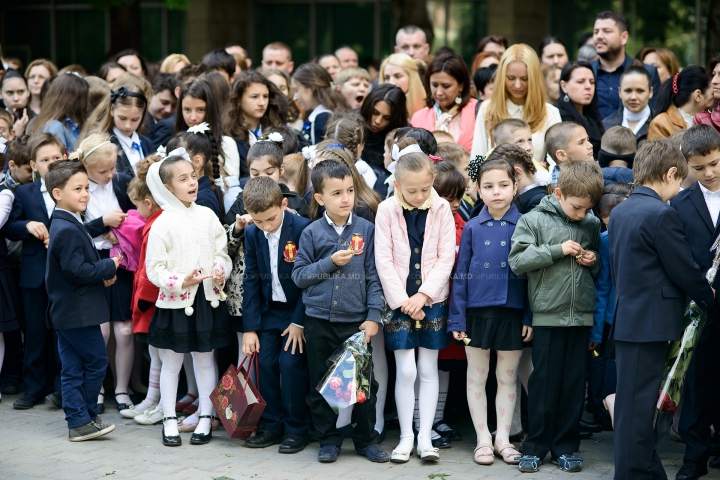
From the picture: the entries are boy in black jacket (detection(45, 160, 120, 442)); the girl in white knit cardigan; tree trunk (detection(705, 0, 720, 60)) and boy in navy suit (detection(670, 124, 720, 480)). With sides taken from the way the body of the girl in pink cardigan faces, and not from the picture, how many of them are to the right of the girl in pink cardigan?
2

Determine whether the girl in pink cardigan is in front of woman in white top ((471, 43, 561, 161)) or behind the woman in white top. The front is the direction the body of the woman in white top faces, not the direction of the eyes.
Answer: in front

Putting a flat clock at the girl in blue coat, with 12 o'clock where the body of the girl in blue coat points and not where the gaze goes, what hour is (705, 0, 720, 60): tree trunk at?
The tree trunk is roughly at 7 o'clock from the girl in blue coat.

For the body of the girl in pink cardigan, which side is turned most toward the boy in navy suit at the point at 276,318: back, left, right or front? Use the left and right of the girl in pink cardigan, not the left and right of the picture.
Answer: right

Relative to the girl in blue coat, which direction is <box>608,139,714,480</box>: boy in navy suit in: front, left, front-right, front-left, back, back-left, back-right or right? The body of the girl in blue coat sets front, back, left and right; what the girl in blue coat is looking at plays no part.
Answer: front-left

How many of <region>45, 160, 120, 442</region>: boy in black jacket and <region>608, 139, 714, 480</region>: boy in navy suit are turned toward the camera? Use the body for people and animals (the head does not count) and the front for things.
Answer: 0

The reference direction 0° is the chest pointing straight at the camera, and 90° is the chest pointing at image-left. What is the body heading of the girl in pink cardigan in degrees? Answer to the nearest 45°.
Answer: approximately 0°

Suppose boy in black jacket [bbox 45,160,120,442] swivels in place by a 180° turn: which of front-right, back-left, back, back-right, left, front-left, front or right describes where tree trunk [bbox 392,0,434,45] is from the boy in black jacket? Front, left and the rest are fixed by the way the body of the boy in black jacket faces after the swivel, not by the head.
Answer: back-right

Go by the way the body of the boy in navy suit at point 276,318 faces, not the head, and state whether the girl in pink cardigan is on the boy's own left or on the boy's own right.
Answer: on the boy's own left

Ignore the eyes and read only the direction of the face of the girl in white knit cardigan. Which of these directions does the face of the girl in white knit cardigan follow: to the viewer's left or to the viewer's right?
to the viewer's right

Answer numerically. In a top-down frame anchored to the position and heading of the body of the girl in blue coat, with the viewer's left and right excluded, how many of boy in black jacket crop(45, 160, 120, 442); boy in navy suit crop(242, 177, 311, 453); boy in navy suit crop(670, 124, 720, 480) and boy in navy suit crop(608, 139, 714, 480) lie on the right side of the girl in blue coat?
2

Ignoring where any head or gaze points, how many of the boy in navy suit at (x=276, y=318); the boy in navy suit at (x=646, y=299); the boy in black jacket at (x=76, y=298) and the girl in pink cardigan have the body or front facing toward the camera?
2

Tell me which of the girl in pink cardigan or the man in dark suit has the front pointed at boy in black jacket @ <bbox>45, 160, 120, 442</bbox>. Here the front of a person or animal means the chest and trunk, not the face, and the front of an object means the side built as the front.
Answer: the man in dark suit

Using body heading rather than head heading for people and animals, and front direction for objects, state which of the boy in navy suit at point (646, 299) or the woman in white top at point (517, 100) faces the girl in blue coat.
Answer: the woman in white top

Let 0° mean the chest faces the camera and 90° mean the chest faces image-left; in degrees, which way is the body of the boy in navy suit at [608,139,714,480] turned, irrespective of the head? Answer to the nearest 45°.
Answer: approximately 225°

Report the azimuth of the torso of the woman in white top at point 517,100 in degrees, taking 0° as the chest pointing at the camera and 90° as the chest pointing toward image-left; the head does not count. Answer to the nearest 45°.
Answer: approximately 0°
